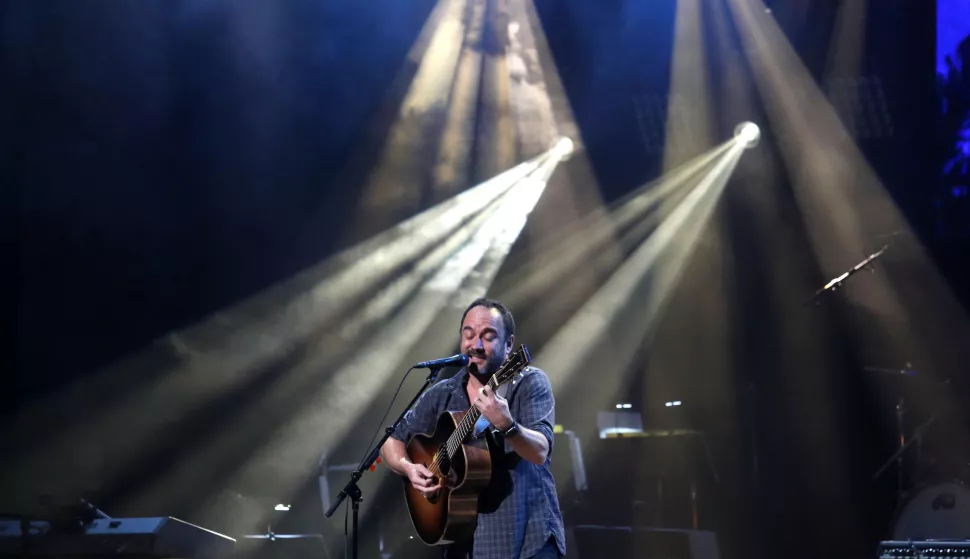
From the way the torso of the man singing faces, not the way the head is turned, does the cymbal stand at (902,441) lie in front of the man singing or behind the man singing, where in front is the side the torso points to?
behind

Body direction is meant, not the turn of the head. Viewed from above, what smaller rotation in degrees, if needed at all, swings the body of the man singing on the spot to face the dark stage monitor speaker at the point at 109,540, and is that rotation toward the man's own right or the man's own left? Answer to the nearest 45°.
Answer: approximately 90° to the man's own right

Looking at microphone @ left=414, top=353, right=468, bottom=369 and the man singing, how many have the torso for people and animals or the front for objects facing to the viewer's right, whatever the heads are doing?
1

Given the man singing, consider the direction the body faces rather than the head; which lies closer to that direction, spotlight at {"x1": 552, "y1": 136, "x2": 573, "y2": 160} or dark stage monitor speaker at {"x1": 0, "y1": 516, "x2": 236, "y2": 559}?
the dark stage monitor speaker

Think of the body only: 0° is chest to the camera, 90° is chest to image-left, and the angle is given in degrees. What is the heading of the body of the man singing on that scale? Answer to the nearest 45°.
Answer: approximately 45°

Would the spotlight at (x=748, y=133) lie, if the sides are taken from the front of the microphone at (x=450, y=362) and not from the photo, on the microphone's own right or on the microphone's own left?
on the microphone's own left

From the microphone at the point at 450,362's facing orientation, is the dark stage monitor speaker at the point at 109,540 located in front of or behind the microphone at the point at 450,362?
behind

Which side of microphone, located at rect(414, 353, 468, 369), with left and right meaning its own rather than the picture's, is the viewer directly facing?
right

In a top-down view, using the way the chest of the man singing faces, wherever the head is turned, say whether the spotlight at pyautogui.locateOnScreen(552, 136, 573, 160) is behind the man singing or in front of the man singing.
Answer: behind

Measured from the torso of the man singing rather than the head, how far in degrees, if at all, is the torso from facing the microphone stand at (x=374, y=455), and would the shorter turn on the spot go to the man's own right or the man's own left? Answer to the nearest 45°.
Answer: approximately 90° to the man's own right
